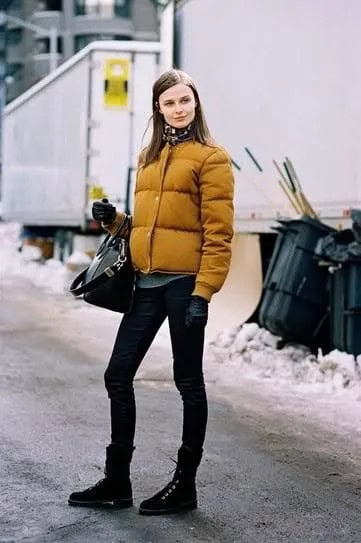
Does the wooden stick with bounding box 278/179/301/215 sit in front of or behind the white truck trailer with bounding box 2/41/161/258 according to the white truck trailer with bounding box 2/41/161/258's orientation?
behind

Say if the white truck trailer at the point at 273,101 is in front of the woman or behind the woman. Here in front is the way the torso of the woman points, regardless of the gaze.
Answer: behind

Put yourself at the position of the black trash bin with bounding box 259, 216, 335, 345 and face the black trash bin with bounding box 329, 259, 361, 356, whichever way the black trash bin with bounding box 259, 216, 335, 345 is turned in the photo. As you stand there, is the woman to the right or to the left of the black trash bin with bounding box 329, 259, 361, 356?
right

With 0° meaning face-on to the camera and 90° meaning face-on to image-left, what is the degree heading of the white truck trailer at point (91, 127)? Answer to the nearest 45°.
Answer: approximately 135°

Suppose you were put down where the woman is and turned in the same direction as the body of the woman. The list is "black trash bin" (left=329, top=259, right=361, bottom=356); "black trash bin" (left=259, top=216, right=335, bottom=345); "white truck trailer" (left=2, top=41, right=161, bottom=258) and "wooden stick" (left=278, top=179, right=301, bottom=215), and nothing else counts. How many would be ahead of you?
0

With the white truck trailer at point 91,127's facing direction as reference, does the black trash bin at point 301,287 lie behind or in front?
behind

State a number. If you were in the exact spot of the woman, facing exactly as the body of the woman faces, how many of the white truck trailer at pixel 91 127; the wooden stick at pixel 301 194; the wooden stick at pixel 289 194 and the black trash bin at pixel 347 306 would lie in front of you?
0

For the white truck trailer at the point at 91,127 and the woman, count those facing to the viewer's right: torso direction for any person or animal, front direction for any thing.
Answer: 0

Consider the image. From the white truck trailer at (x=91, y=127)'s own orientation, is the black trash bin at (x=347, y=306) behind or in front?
behind

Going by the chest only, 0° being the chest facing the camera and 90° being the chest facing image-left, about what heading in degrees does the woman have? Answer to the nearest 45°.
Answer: approximately 45°

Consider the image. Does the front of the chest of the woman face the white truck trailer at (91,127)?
no
